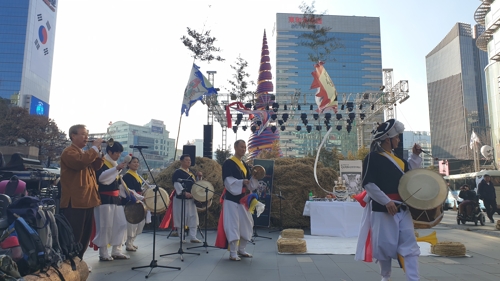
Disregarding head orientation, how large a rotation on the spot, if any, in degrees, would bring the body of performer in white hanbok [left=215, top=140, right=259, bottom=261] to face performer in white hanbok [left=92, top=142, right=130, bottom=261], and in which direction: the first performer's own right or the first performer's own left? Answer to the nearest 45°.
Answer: approximately 135° to the first performer's own right

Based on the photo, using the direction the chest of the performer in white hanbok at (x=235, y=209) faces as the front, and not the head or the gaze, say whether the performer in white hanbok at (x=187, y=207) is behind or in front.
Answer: behind

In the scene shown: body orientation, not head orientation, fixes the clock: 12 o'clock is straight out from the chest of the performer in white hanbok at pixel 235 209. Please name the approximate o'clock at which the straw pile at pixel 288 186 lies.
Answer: The straw pile is roughly at 8 o'clock from the performer in white hanbok.

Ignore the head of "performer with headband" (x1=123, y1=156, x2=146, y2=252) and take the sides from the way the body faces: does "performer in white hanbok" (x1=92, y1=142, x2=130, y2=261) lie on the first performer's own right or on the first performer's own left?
on the first performer's own right

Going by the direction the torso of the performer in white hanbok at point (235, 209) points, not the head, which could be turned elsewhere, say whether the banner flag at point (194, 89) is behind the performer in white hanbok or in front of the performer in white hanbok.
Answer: behind

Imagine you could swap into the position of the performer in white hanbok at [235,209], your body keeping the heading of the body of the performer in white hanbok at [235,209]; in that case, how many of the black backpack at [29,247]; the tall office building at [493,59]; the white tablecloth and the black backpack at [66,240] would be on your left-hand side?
2

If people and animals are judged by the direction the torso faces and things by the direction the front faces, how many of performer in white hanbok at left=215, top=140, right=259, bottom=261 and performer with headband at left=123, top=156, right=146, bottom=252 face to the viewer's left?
0

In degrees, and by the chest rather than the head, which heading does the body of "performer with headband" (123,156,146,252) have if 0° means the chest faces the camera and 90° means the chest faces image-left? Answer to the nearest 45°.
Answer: approximately 315°

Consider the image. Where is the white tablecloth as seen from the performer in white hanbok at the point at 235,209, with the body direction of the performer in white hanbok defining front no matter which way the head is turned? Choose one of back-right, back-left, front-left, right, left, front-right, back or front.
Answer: left

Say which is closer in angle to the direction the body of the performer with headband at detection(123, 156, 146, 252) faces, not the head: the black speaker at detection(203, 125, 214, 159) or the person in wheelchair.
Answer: the person in wheelchair

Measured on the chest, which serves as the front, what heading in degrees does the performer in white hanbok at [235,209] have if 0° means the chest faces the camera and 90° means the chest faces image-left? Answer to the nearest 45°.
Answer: approximately 315°

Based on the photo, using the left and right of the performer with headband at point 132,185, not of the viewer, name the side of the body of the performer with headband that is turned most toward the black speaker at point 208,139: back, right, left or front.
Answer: left
